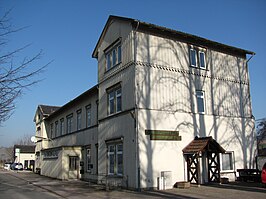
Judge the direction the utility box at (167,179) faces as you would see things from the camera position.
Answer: facing the viewer and to the right of the viewer

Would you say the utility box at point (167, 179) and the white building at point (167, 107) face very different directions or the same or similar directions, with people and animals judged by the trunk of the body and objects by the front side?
same or similar directions

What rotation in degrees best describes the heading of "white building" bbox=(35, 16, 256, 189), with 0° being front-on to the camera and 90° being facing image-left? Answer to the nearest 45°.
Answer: approximately 315°
